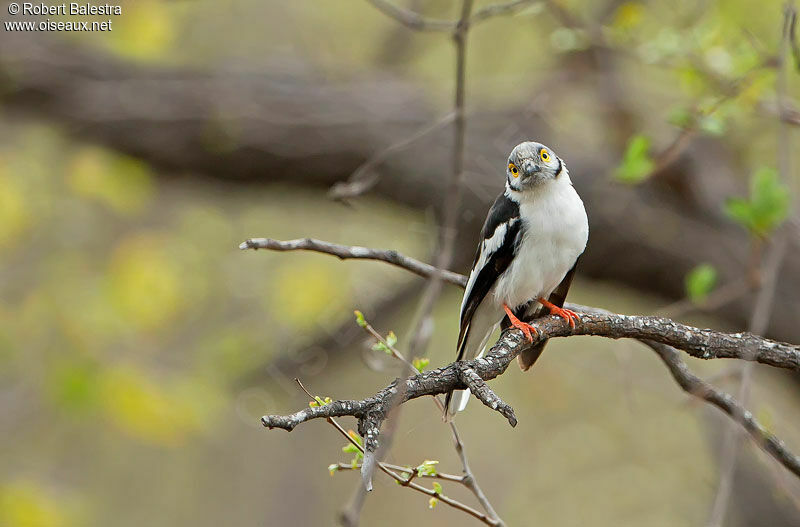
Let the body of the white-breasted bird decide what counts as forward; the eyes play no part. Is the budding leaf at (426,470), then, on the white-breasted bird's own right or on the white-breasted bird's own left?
on the white-breasted bird's own right

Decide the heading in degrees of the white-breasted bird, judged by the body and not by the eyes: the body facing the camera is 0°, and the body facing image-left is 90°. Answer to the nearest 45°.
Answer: approximately 315°

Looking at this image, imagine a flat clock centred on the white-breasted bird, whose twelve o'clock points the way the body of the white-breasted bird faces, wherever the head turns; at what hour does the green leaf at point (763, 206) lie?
The green leaf is roughly at 10 o'clock from the white-breasted bird.

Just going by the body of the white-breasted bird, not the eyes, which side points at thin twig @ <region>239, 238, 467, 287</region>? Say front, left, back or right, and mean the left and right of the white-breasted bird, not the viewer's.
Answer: right

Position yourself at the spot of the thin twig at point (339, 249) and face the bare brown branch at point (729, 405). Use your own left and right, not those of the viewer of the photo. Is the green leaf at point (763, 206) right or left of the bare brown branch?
left

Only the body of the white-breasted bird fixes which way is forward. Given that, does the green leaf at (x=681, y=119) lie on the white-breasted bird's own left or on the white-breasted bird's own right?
on the white-breasted bird's own left

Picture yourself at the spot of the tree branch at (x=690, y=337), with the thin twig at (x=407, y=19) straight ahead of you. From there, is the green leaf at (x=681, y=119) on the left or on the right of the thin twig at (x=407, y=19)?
right
